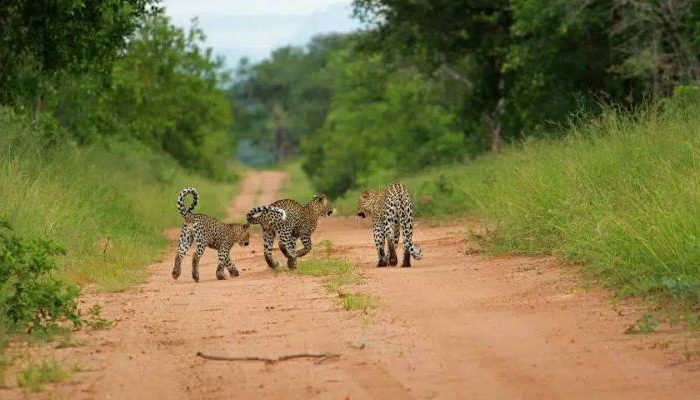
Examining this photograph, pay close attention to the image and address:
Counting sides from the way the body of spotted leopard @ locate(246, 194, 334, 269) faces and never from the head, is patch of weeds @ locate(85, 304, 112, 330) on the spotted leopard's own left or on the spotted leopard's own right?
on the spotted leopard's own right

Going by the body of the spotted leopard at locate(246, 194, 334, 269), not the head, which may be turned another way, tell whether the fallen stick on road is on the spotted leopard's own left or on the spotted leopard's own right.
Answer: on the spotted leopard's own right

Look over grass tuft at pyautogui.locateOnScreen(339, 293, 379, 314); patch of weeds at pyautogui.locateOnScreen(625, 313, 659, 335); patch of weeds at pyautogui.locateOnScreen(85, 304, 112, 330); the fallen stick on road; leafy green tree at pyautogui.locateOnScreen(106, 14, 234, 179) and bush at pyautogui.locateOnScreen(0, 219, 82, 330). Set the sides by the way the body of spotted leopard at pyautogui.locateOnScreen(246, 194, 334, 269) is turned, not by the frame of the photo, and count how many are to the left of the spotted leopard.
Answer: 1

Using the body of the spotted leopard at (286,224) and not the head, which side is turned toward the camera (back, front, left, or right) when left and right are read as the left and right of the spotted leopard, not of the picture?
right

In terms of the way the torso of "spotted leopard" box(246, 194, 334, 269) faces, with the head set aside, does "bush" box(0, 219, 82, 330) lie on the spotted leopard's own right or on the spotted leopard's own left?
on the spotted leopard's own right

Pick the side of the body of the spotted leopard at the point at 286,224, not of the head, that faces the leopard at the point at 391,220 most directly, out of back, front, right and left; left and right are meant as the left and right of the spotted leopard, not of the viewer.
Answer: front

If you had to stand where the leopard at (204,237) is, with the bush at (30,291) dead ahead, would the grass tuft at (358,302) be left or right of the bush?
left

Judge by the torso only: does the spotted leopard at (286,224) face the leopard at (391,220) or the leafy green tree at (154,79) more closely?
the leopard

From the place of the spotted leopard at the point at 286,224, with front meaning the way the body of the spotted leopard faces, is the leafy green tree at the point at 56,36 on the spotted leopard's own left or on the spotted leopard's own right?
on the spotted leopard's own left

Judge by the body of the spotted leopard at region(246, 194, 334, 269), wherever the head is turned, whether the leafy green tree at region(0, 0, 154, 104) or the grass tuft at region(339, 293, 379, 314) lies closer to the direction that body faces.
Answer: the grass tuft

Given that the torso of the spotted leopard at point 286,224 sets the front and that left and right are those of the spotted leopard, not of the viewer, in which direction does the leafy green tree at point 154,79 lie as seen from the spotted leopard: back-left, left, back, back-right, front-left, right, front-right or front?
left

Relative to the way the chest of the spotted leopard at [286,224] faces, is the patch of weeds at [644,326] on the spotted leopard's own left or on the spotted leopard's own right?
on the spotted leopard's own right

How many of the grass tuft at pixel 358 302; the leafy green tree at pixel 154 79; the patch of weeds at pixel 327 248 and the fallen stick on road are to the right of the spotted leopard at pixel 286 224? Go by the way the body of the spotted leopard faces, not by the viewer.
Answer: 2

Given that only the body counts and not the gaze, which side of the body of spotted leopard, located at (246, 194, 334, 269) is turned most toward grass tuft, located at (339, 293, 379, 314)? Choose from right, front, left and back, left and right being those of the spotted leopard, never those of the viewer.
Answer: right

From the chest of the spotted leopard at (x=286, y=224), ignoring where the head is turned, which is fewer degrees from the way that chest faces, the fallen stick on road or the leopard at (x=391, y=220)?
the leopard
